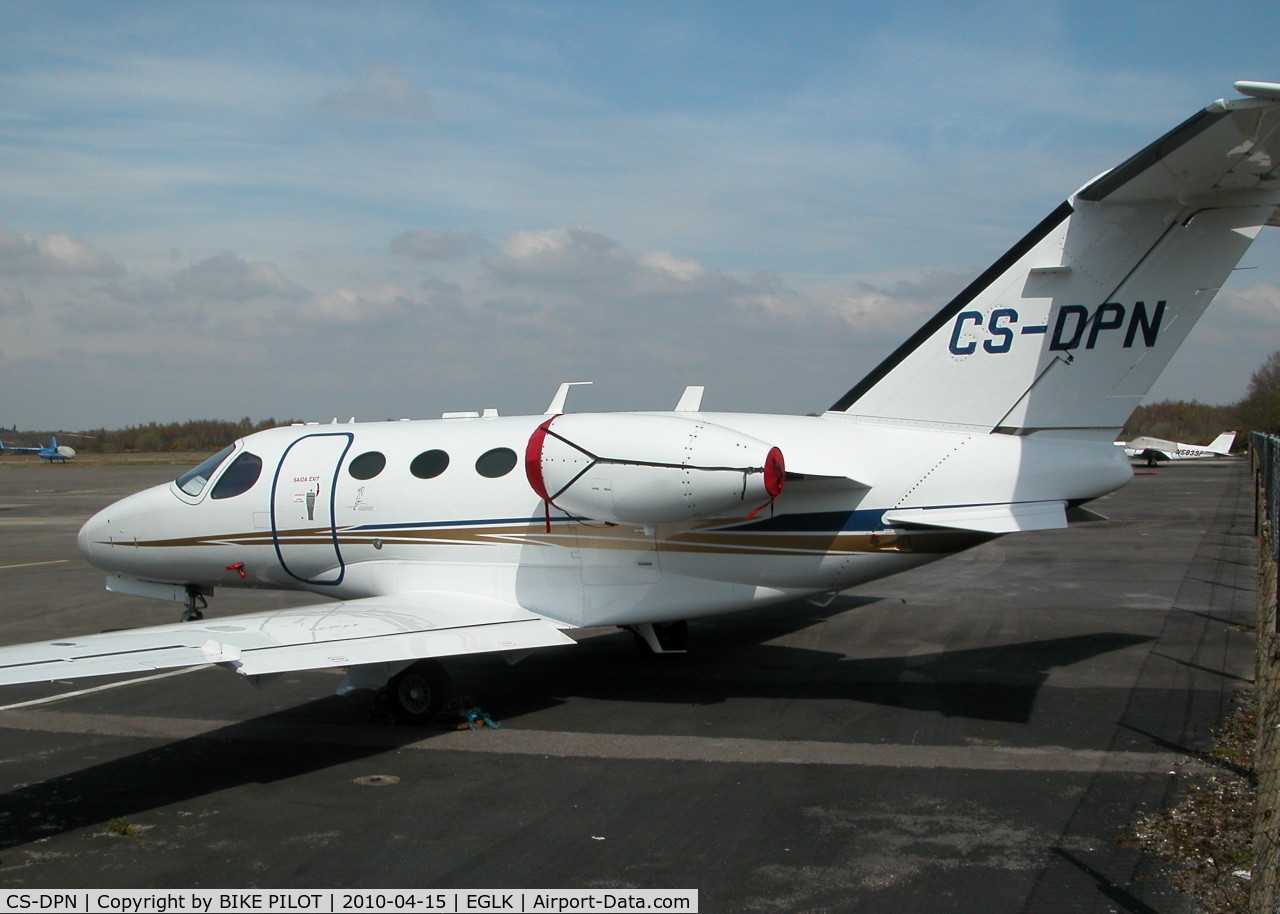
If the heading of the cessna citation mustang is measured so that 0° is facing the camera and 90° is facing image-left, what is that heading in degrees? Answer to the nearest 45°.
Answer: approximately 135°
